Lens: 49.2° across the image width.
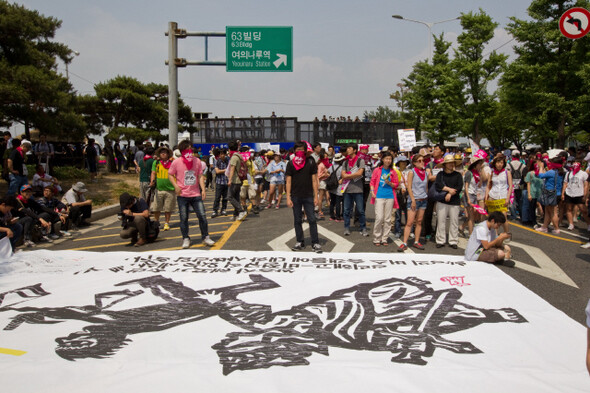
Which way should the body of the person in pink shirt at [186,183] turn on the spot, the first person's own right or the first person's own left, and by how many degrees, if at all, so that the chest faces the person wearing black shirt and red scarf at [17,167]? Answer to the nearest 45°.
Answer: approximately 135° to the first person's own right

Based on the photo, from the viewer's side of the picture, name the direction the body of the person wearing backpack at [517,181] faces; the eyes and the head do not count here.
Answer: away from the camera

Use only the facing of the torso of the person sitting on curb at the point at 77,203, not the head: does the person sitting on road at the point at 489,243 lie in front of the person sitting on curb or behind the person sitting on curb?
in front

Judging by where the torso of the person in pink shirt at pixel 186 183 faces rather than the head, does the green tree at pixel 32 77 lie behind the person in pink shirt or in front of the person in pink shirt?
behind

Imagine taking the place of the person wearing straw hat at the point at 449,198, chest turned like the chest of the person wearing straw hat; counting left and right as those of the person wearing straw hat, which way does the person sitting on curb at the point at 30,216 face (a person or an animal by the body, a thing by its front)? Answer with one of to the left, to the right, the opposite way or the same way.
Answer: to the left

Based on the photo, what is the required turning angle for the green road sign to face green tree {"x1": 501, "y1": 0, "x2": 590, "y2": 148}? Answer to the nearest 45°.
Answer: approximately 135° to its left
